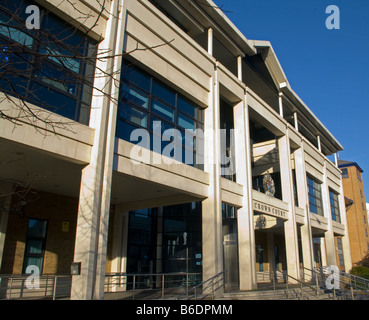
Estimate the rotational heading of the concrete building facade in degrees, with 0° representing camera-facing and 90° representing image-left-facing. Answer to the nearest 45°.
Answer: approximately 315°
